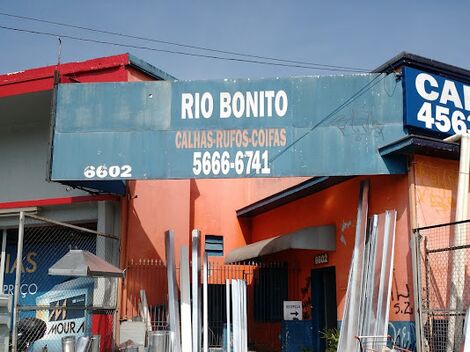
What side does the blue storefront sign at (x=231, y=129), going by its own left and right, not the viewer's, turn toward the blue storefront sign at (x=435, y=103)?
left

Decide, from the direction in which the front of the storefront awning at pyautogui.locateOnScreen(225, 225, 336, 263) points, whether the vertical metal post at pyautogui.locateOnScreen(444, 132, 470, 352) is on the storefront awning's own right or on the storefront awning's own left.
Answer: on the storefront awning's own left

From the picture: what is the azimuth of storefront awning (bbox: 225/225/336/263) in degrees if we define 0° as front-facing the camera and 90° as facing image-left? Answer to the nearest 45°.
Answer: approximately 45°

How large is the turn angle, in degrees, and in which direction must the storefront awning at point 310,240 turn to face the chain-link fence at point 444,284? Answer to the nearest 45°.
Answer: approximately 90° to its left

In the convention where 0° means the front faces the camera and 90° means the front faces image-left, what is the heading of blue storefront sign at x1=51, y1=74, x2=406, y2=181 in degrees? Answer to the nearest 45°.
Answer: approximately 0°

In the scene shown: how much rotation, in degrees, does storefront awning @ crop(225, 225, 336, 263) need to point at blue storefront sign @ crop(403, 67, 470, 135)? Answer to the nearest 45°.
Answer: approximately 90° to its left

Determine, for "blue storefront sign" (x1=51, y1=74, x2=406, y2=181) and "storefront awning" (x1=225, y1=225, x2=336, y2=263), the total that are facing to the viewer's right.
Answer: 0

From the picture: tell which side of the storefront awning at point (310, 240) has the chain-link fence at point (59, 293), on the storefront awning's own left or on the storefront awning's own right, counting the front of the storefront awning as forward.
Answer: on the storefront awning's own right

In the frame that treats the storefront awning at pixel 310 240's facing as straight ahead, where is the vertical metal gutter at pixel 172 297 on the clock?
The vertical metal gutter is roughly at 1 o'clock from the storefront awning.
